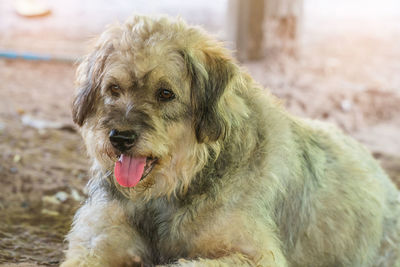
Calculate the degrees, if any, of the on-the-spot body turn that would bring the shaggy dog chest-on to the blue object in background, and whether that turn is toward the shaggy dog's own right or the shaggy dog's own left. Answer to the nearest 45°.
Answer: approximately 90° to the shaggy dog's own right

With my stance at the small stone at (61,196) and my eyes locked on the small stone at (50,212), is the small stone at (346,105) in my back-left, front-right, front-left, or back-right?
back-left

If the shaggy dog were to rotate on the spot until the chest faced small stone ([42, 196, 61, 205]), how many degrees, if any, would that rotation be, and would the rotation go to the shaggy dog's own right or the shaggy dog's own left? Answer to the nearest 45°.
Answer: approximately 90° to the shaggy dog's own right

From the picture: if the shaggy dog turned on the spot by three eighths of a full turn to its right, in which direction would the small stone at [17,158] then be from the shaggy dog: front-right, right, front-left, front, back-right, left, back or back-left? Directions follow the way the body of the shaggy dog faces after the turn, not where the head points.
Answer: front-left

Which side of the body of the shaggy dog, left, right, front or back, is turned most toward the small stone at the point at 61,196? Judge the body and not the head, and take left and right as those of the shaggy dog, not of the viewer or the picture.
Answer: right

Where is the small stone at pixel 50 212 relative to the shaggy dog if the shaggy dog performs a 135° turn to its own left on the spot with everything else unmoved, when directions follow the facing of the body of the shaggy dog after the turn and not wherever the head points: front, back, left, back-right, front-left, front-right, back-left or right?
back-left

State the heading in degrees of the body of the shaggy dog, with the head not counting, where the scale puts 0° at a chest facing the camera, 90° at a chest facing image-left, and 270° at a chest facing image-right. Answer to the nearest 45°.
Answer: approximately 45°
